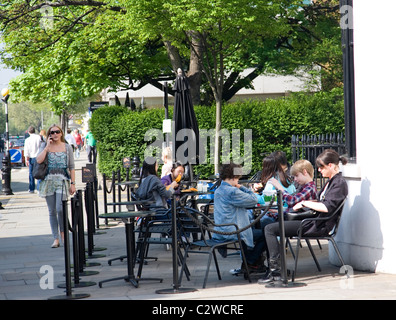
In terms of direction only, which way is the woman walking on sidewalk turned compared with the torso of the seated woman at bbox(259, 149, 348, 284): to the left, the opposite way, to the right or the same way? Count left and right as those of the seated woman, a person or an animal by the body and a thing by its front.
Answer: to the left

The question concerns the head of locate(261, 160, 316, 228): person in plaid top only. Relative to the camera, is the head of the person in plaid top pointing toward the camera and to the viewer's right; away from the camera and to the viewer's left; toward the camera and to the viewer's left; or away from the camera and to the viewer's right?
toward the camera and to the viewer's left

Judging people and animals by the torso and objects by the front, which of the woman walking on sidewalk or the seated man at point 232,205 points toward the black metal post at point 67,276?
the woman walking on sidewalk

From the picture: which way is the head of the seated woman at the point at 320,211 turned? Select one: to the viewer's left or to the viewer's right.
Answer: to the viewer's left

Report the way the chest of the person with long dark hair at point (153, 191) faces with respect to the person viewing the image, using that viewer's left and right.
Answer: facing away from the viewer and to the right of the viewer

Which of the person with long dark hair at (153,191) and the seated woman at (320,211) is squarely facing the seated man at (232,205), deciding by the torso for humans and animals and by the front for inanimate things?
the seated woman

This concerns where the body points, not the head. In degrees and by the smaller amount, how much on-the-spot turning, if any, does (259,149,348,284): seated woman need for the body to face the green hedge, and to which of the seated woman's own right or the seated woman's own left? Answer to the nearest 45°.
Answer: approximately 90° to the seated woman's own right

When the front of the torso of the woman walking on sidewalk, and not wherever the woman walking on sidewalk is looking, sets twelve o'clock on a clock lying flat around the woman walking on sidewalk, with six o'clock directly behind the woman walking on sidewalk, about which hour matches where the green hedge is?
The green hedge is roughly at 7 o'clock from the woman walking on sidewalk.

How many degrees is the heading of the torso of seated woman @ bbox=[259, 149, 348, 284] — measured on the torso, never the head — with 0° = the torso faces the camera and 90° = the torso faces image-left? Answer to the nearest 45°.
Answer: approximately 90°

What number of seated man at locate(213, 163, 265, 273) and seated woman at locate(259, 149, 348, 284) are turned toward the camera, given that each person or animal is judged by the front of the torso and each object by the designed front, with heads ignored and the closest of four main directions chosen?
0

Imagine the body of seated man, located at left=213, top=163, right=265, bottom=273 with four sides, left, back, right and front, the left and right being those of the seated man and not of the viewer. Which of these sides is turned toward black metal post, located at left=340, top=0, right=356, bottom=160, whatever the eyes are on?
front
